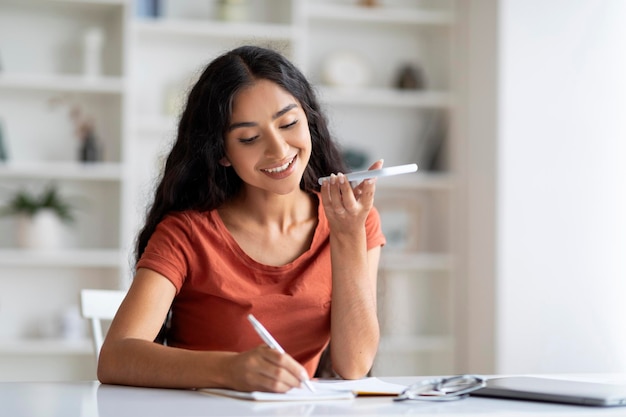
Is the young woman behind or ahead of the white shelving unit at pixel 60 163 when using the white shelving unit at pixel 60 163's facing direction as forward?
ahead

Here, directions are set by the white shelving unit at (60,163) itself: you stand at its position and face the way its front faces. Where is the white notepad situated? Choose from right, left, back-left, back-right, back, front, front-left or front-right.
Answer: front

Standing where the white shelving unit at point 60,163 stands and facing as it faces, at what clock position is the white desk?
The white desk is roughly at 12 o'clock from the white shelving unit.

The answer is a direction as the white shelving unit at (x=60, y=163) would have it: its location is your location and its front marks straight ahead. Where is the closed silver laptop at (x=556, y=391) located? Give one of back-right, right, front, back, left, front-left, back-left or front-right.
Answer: front

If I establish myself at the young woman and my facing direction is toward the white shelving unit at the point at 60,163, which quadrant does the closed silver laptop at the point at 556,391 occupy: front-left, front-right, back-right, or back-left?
back-right

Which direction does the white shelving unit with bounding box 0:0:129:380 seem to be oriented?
toward the camera
